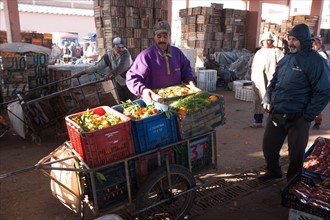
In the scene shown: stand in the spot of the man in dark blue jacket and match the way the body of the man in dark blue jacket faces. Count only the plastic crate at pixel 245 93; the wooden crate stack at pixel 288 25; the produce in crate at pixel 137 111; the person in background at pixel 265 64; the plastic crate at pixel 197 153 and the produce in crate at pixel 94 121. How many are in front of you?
3

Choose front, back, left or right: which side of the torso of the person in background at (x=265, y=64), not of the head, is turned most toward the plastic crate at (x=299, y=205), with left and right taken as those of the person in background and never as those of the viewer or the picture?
front

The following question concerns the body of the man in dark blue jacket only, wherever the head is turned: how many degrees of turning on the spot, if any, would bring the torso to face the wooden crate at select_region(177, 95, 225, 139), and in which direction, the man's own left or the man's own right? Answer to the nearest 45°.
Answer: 0° — they already face it

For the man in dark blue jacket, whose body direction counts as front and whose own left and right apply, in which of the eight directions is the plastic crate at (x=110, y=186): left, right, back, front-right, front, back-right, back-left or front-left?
front

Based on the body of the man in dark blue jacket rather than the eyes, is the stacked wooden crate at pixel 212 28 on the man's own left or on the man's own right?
on the man's own right

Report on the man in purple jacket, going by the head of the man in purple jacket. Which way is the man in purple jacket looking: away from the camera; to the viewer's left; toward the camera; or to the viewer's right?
toward the camera

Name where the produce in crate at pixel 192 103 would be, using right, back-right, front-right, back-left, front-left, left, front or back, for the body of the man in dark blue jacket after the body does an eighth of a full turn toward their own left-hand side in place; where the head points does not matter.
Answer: front-right

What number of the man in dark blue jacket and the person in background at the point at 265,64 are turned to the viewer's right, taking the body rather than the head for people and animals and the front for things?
0

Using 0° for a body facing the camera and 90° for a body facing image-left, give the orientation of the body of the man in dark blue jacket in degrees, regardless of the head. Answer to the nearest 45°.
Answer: approximately 45°

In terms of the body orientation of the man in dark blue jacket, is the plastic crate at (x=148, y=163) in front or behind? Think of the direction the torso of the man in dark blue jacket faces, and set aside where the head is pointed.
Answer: in front

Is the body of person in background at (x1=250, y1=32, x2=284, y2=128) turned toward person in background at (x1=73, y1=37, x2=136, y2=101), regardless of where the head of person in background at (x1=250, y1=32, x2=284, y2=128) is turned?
no

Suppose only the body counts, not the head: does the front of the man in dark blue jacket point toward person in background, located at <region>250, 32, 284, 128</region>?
no

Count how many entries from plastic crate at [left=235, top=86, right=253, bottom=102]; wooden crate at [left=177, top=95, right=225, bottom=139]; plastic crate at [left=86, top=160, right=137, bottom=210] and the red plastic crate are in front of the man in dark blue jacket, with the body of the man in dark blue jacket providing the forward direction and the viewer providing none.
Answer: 3

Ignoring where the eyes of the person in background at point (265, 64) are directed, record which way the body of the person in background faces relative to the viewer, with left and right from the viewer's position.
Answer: facing the viewer

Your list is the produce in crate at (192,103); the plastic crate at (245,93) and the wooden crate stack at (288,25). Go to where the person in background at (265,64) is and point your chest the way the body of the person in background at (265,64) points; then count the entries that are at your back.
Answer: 2

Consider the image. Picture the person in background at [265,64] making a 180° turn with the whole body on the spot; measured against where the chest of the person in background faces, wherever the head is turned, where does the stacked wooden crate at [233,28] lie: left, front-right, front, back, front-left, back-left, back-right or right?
front
